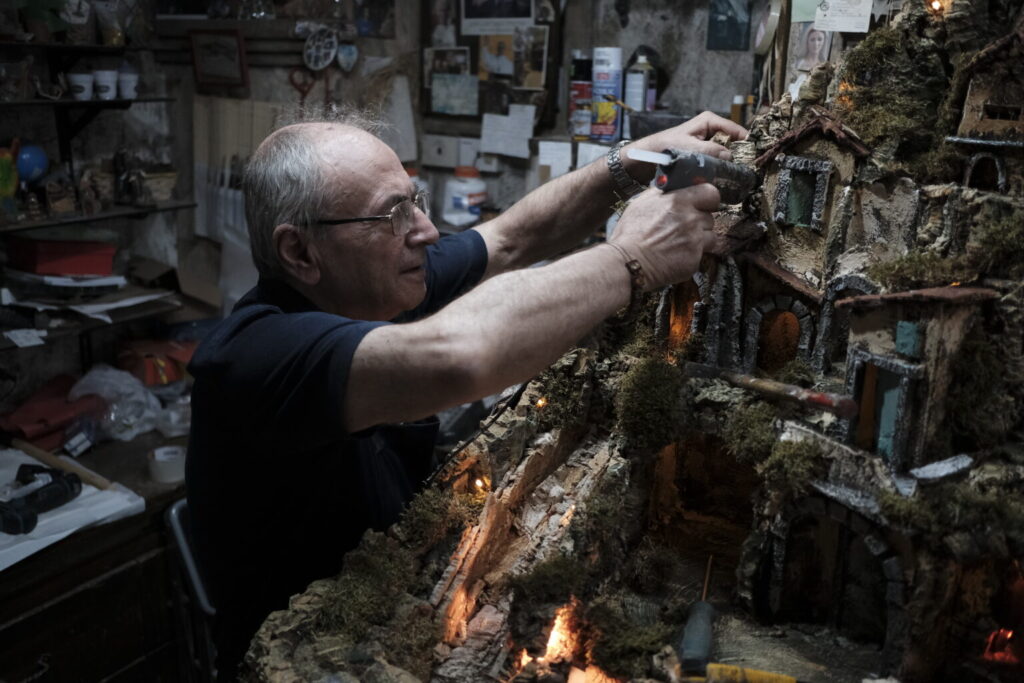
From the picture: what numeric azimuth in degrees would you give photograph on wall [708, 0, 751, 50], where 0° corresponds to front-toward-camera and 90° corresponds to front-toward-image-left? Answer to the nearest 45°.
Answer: approximately 0°

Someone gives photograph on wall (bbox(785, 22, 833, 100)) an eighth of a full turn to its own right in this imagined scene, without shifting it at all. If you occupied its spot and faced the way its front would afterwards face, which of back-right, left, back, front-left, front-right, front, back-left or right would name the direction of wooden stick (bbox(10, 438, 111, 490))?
front-right

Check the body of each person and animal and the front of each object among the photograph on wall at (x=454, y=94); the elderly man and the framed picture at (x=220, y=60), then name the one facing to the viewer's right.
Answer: the elderly man

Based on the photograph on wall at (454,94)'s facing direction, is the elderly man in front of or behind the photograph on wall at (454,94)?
in front

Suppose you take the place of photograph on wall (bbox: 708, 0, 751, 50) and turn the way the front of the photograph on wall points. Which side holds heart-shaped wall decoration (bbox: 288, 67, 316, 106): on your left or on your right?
on your right

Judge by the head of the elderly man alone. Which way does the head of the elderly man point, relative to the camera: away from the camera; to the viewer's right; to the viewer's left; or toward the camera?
to the viewer's right

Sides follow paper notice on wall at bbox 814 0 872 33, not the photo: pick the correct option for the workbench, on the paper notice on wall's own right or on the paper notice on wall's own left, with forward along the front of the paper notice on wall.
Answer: on the paper notice on wall's own right

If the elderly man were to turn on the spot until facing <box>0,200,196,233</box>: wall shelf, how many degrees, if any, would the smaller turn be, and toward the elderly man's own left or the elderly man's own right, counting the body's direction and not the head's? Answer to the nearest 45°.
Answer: approximately 135° to the elderly man's own left

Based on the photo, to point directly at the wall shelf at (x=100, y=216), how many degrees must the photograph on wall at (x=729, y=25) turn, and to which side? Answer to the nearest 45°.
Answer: approximately 90° to its right

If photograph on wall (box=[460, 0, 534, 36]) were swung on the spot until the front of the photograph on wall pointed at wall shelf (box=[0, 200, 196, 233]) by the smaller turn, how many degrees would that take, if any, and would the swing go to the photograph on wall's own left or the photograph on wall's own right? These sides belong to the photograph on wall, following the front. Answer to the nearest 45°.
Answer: approximately 90° to the photograph on wall's own right

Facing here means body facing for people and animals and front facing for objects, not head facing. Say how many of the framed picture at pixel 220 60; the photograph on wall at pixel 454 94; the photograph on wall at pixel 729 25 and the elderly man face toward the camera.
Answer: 3

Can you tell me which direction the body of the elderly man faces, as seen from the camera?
to the viewer's right

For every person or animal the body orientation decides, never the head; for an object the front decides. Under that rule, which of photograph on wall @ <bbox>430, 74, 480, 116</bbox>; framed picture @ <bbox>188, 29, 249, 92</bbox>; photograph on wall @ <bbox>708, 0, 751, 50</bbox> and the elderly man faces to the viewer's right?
the elderly man

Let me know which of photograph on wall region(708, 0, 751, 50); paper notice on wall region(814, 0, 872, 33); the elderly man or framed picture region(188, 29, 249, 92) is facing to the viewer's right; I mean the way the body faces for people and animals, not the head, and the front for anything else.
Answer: the elderly man
